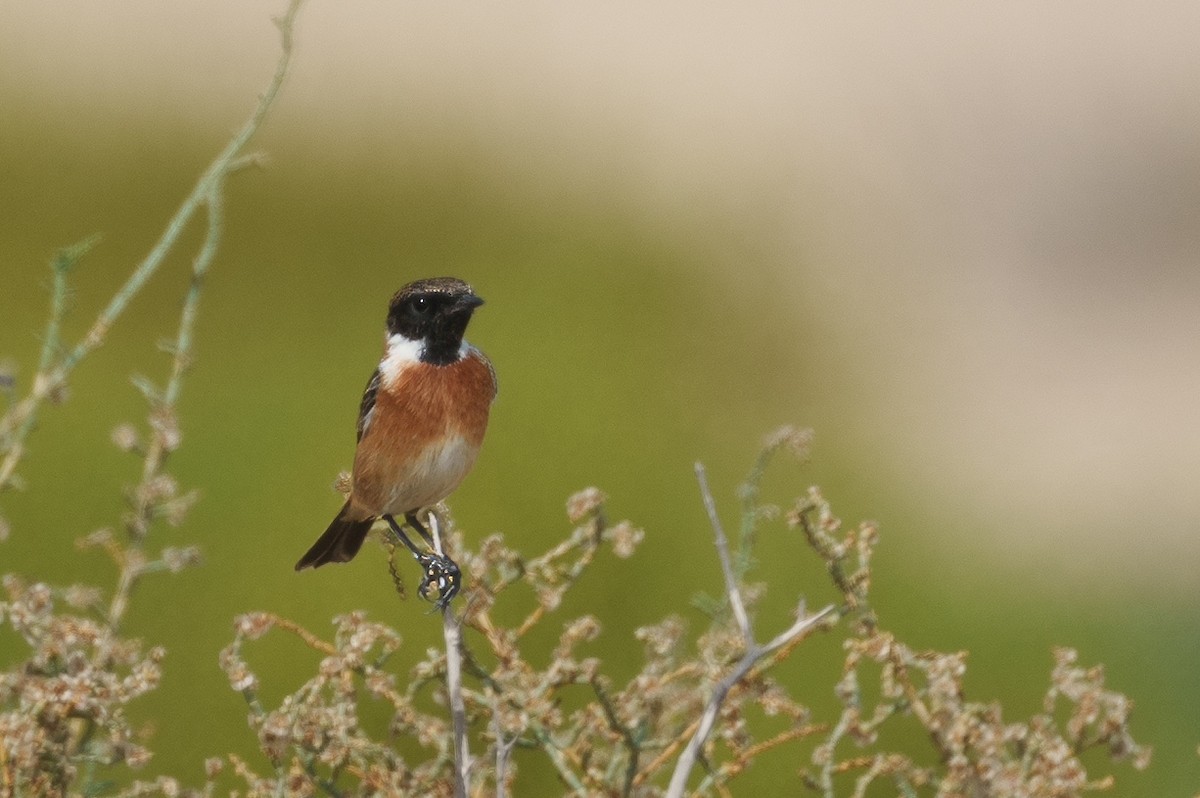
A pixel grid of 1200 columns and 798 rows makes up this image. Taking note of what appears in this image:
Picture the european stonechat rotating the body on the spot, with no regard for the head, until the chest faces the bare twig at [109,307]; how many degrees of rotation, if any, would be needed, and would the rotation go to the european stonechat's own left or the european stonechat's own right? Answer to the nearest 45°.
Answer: approximately 90° to the european stonechat's own right

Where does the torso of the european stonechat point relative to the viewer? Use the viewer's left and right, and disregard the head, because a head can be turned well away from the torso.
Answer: facing the viewer and to the right of the viewer

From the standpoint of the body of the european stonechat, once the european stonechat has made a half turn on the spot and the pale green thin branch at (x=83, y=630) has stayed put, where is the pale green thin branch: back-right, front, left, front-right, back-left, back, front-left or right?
left
